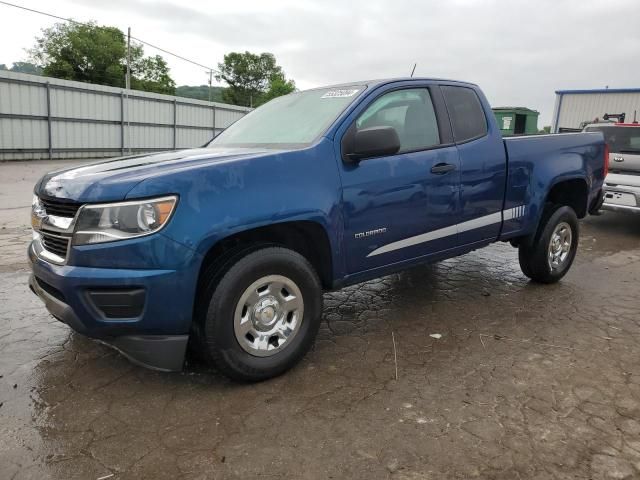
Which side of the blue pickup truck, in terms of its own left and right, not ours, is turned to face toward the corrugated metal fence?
right

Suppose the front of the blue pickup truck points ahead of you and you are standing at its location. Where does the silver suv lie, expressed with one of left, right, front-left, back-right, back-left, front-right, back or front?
back

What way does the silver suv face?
away from the camera

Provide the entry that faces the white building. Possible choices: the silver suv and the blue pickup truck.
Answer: the silver suv

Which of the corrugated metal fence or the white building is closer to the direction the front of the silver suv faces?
the white building

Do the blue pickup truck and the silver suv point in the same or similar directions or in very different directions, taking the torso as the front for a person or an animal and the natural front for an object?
very different directions

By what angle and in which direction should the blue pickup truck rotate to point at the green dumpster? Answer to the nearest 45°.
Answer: approximately 180°

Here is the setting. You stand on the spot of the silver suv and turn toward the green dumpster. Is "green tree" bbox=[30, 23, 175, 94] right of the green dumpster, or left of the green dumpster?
left

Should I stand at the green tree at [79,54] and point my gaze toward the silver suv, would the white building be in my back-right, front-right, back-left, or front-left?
front-left

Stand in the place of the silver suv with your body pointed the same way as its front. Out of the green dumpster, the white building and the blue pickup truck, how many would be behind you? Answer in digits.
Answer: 1

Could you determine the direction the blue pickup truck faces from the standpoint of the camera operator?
facing the viewer and to the left of the viewer

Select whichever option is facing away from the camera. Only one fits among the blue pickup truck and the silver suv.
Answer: the silver suv

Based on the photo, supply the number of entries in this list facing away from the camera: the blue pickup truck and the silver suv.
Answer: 1

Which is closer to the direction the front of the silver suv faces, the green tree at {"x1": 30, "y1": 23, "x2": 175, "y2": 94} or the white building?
the white building

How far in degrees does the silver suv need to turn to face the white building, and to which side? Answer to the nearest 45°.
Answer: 0° — it already faces it
